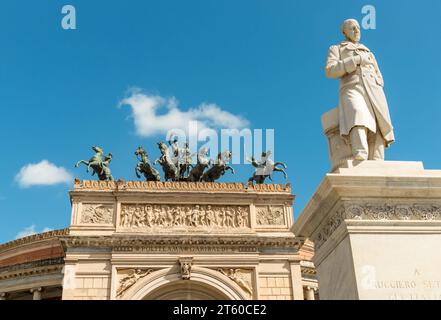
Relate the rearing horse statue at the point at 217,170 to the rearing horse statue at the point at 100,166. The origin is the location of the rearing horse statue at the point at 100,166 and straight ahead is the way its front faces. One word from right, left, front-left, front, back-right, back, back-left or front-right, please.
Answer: back-left

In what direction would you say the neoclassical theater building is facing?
toward the camera

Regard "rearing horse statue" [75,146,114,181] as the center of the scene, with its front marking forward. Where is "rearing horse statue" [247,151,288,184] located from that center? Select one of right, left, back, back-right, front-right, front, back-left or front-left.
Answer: back-left

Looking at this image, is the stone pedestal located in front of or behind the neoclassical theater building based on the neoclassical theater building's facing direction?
in front

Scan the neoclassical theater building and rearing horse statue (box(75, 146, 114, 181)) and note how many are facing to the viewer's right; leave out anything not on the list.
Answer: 0
